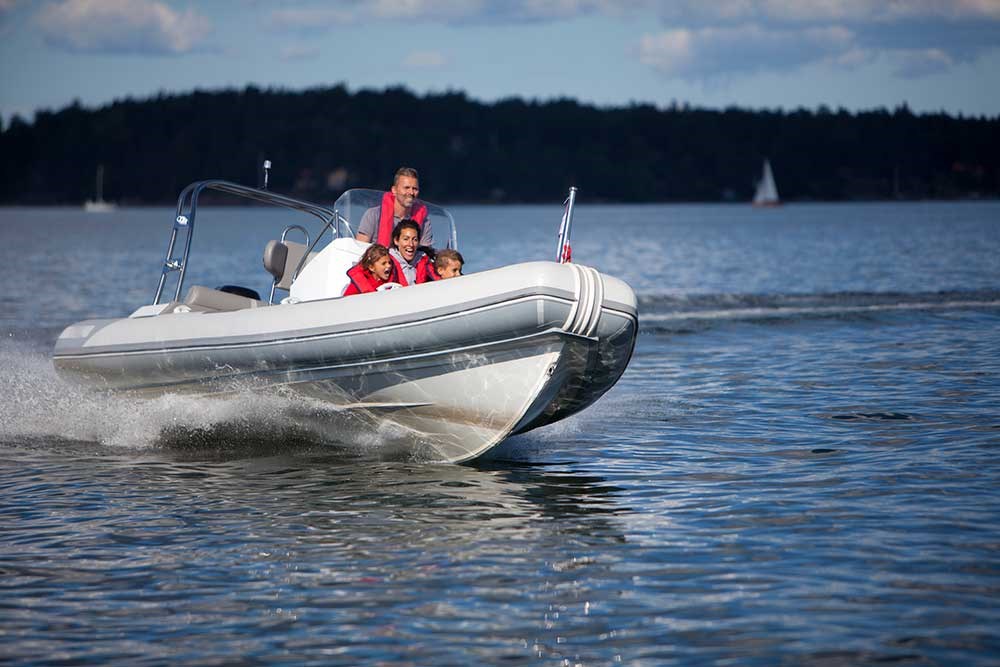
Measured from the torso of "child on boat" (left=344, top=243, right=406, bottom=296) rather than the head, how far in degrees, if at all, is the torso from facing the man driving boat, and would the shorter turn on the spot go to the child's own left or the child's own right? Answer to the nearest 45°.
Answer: approximately 135° to the child's own left

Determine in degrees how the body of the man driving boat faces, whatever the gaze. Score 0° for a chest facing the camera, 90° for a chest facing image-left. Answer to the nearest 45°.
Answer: approximately 315°

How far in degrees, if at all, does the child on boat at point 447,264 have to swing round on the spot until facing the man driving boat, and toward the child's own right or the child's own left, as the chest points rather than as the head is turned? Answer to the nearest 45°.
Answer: approximately 180°

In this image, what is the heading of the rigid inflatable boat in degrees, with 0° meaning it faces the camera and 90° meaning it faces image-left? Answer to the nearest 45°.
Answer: approximately 315°

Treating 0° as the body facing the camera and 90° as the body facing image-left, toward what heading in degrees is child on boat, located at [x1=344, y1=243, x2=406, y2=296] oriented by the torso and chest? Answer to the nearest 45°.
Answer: approximately 315°
